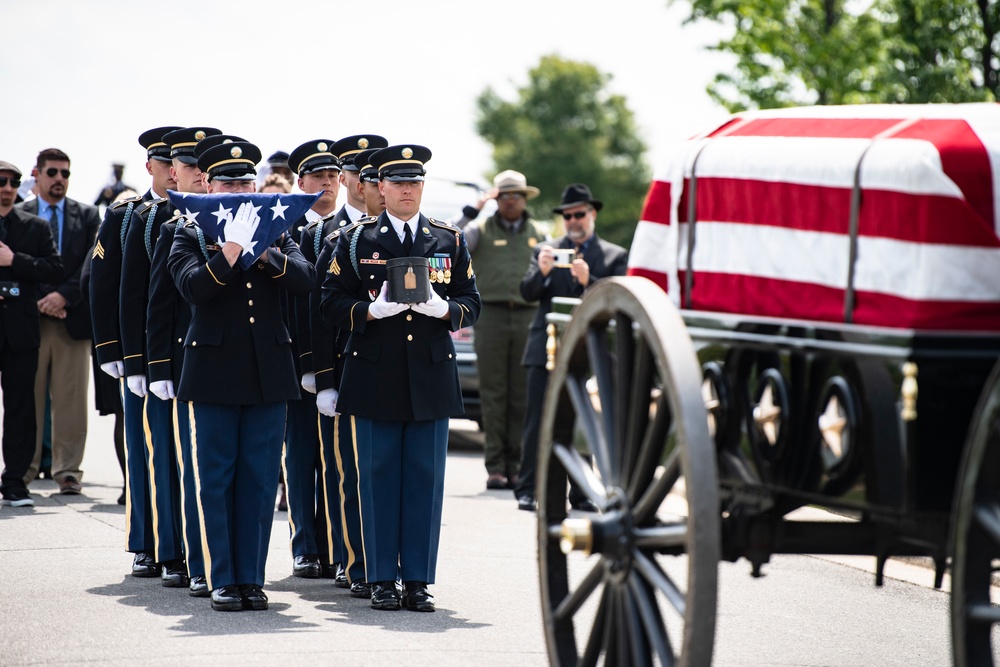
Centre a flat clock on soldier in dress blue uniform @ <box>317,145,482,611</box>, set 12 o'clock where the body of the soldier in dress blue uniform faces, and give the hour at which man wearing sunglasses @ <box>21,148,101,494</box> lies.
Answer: The man wearing sunglasses is roughly at 5 o'clock from the soldier in dress blue uniform.

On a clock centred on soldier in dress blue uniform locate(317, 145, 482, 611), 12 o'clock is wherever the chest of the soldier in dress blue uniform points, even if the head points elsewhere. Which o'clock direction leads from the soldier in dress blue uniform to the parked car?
The parked car is roughly at 6 o'clock from the soldier in dress blue uniform.

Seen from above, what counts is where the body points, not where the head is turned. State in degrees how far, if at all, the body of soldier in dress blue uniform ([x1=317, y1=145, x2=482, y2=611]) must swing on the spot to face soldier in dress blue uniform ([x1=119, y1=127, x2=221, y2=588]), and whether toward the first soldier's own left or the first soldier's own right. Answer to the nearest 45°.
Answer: approximately 135° to the first soldier's own right

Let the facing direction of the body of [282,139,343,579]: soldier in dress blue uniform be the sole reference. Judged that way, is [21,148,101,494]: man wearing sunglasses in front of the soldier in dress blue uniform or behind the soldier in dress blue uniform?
behind

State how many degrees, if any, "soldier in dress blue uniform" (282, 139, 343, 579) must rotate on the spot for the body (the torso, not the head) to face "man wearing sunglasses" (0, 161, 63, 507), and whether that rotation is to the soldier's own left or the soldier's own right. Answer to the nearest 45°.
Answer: approximately 135° to the soldier's own right

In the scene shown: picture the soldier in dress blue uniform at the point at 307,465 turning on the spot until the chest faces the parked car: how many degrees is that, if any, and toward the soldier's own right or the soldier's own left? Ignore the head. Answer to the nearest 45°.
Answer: approximately 180°

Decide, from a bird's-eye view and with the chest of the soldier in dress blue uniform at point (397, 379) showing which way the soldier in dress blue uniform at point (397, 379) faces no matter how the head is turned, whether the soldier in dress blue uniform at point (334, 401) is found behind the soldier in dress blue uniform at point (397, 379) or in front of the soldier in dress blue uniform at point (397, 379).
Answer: behind

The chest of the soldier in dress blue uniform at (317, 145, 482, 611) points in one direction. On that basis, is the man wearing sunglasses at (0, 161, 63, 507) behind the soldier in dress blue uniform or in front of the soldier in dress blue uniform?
behind

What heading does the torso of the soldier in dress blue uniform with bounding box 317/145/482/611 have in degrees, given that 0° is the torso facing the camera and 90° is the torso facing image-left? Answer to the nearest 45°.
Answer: approximately 0°
